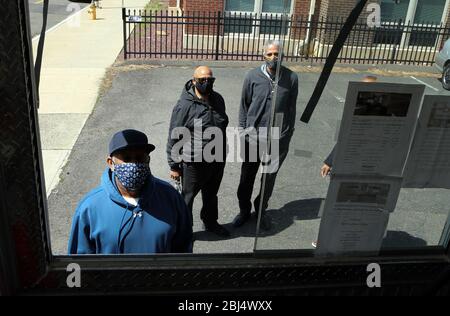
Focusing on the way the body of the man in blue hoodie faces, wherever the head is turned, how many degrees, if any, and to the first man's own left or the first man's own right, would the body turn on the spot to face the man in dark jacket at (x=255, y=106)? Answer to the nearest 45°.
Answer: approximately 135° to the first man's own left

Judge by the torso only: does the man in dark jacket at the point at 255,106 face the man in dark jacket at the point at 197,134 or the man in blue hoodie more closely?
the man in blue hoodie

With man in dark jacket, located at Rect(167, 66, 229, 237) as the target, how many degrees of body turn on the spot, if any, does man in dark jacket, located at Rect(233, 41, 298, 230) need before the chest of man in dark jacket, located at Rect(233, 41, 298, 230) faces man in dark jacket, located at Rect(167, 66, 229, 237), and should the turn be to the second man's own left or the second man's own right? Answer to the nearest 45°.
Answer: approximately 45° to the second man's own right

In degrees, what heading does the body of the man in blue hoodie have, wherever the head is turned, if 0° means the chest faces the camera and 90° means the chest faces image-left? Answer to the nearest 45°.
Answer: approximately 0°

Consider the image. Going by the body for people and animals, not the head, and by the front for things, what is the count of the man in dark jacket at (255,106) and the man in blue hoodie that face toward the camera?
2

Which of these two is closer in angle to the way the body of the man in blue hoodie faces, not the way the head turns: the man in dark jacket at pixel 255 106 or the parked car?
the parked car

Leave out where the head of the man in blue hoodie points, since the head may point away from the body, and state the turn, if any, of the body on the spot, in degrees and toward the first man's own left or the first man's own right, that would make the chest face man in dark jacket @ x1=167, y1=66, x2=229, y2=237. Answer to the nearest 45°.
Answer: approximately 180°

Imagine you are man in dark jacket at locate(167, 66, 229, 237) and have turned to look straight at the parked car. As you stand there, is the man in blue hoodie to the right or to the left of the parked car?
right

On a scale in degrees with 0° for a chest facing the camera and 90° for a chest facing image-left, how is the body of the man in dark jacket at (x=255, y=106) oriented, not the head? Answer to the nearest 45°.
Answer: approximately 0°
